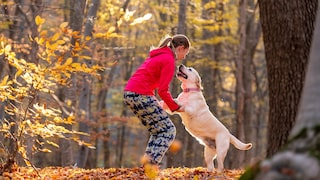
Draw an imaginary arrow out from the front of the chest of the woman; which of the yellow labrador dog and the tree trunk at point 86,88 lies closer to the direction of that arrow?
the yellow labrador dog

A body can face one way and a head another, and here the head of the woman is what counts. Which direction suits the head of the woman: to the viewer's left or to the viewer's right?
to the viewer's right

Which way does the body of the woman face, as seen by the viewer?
to the viewer's right
